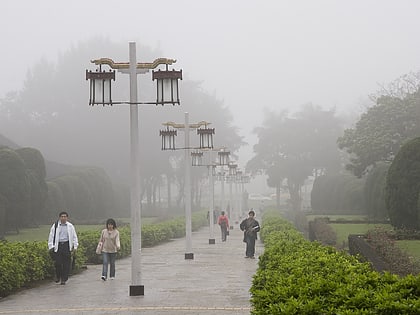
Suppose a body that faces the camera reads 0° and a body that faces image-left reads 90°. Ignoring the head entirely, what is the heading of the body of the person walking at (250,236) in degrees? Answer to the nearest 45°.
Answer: approximately 0°

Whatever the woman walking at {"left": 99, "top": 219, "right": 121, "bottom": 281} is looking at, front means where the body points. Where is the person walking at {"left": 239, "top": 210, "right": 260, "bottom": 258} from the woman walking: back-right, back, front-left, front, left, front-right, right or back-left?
back-left

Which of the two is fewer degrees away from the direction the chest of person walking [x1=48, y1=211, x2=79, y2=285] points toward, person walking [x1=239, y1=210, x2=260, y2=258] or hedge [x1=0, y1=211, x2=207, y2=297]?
the hedge

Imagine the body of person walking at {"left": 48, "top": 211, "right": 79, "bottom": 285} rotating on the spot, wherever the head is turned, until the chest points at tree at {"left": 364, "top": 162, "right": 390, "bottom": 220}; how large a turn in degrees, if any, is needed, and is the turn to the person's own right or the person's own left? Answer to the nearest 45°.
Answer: approximately 135° to the person's own left

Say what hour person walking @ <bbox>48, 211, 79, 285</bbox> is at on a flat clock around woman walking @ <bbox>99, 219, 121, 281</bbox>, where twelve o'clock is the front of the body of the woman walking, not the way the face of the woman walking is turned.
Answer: The person walking is roughly at 2 o'clock from the woman walking.

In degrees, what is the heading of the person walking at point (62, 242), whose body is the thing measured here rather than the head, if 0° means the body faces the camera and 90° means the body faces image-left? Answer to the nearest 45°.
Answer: approximately 0°
